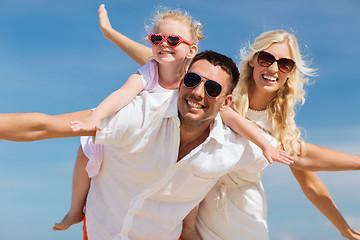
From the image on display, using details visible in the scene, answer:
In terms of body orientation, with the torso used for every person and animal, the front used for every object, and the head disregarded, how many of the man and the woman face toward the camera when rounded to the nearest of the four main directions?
2

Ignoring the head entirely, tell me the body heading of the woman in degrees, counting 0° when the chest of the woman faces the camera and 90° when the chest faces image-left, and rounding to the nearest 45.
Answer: approximately 0°

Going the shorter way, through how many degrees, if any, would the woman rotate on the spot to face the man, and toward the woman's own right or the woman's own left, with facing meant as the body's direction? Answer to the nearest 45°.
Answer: approximately 45° to the woman's own right

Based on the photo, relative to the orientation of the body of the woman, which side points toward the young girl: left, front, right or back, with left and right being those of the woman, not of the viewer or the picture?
right

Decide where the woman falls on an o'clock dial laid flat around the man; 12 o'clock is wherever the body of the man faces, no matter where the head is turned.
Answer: The woman is roughly at 8 o'clock from the man.
